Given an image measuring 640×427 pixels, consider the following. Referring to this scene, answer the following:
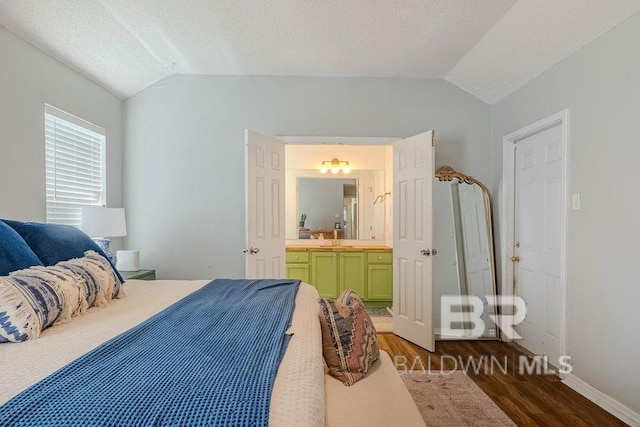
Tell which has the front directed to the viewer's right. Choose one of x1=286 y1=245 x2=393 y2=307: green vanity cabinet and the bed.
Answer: the bed

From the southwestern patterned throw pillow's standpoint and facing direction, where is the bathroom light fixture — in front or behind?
behind

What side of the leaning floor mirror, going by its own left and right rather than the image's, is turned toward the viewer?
front

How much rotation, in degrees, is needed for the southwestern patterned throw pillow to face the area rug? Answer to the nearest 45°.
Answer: approximately 90° to its left

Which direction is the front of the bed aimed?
to the viewer's right

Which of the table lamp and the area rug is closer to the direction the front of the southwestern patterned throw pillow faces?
the area rug

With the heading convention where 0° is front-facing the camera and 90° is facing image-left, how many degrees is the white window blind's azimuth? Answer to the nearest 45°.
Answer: approximately 315°

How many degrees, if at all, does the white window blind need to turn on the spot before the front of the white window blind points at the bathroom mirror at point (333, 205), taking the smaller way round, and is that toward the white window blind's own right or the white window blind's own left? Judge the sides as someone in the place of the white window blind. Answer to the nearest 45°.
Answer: approximately 45° to the white window blind's own left

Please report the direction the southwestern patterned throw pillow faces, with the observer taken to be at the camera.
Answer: facing the viewer and to the right of the viewer

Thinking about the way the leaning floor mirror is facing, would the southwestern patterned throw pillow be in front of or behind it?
in front

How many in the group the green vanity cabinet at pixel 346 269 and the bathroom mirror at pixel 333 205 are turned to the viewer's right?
0

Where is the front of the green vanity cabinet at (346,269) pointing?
toward the camera

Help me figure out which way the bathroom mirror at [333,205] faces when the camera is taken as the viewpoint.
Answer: facing the viewer
